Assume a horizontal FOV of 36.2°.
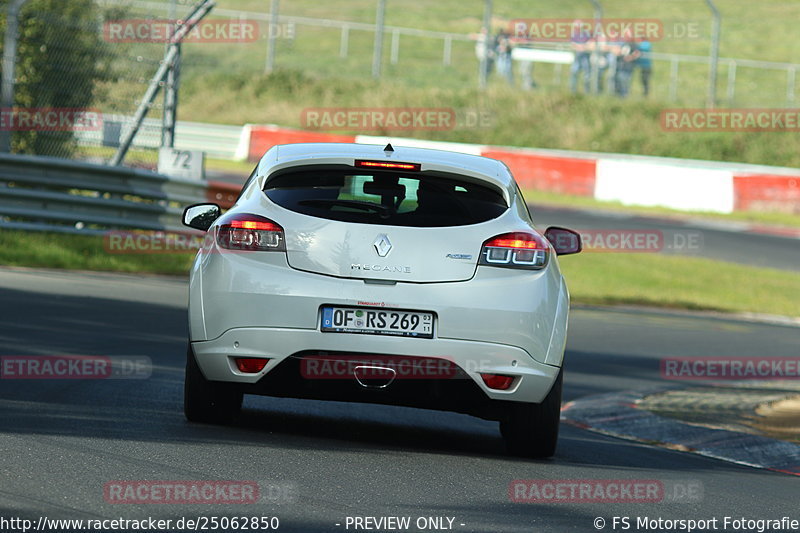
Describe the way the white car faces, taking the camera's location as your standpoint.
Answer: facing away from the viewer

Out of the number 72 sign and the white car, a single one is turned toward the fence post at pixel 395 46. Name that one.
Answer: the white car

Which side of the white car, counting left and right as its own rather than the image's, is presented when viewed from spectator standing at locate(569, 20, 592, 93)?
front

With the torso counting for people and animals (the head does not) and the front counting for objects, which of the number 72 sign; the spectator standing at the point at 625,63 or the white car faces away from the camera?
the white car

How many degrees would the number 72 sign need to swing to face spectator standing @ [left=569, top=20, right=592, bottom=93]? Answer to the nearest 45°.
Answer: approximately 135° to its left

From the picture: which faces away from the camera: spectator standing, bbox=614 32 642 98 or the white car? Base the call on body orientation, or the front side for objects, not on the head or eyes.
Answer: the white car

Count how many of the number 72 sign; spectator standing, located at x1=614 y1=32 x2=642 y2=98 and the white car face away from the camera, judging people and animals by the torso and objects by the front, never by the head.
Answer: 1

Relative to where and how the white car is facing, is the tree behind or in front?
in front

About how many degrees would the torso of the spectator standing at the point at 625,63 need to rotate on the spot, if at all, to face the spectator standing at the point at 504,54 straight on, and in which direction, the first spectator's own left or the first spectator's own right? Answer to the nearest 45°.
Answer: approximately 45° to the first spectator's own right

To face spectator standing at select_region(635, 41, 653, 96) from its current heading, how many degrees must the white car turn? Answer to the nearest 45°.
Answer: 0° — it already faces them

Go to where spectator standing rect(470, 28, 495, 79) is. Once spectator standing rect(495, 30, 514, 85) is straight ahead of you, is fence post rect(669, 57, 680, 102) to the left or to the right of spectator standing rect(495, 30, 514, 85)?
right

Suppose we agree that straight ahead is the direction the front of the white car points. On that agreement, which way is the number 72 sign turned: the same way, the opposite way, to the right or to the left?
the opposite way

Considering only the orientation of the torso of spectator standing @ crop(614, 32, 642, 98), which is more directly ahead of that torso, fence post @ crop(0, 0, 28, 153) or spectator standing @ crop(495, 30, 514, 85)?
the fence post

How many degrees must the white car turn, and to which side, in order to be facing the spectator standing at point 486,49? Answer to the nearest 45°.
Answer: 0° — it already faces them
